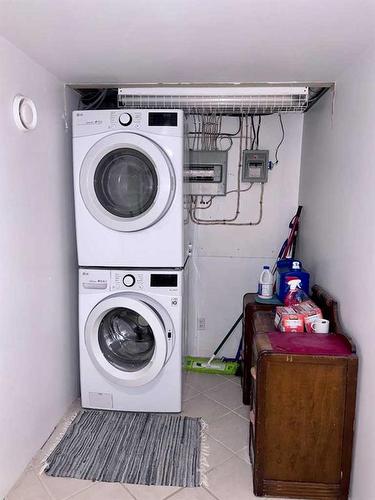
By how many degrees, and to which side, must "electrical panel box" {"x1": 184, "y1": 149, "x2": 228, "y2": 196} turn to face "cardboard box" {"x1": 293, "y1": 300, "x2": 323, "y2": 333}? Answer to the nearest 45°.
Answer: approximately 45° to its left

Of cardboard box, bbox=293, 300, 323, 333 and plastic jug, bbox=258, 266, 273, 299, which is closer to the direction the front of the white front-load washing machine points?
the cardboard box

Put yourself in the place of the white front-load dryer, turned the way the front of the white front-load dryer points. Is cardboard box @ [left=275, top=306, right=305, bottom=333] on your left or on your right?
on your left

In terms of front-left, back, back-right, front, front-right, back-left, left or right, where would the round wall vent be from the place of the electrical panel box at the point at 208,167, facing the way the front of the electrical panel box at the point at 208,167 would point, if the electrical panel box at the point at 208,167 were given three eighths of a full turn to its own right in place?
left

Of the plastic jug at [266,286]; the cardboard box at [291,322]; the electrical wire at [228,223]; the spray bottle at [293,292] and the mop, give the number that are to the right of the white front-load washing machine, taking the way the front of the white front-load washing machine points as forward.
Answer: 0

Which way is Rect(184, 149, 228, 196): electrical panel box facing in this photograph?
toward the camera

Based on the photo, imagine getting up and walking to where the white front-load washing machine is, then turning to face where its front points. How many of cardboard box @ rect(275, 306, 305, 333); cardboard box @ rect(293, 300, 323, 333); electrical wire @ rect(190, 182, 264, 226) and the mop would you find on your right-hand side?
0

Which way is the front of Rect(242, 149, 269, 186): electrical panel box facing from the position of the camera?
facing the viewer

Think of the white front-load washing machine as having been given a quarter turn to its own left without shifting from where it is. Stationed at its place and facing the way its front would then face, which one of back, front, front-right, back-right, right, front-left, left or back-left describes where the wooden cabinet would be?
front-right

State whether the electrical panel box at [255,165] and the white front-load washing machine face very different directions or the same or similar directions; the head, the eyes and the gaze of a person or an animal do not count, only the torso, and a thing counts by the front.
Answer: same or similar directions

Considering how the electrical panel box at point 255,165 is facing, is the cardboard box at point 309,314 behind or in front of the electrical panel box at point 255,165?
in front
